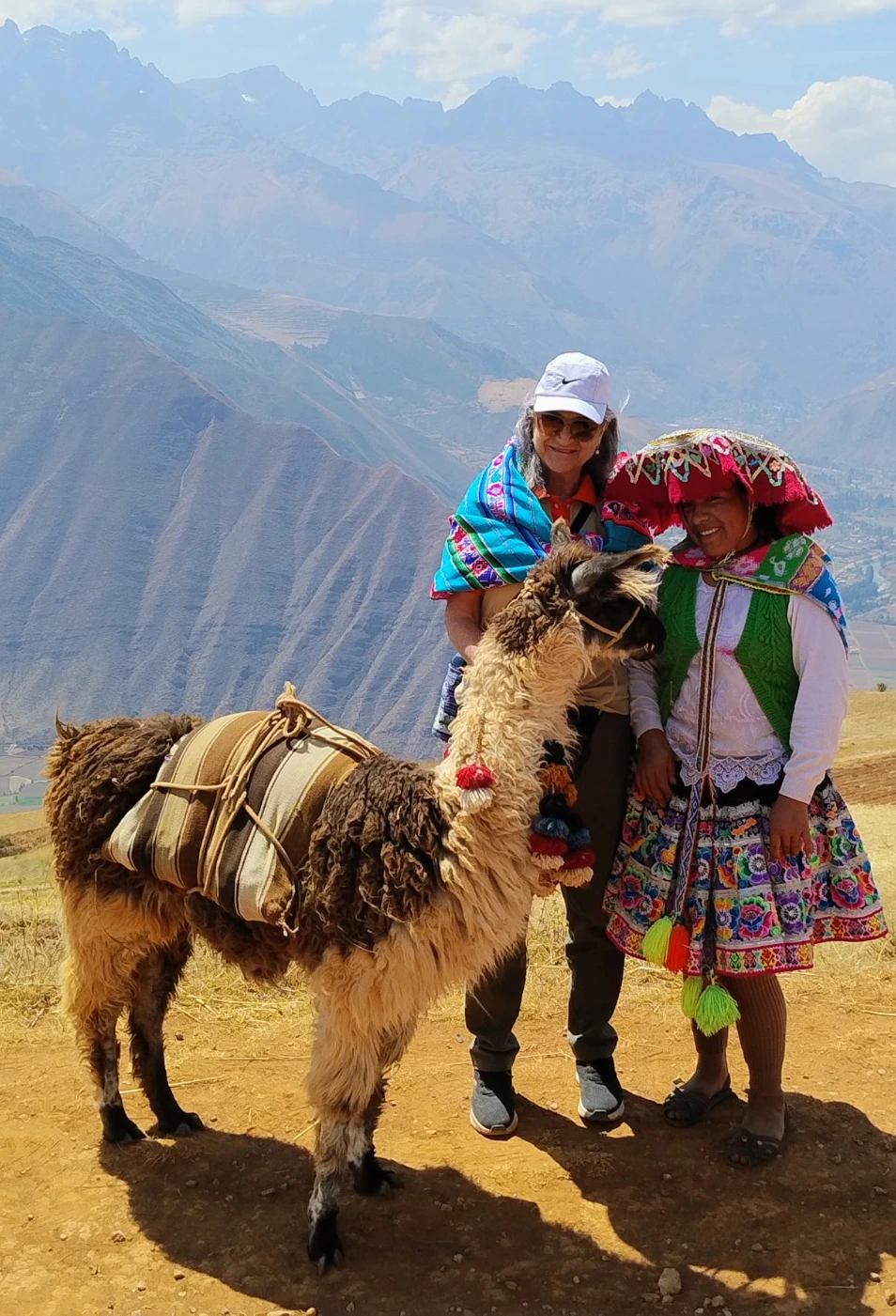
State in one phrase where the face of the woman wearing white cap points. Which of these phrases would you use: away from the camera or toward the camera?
toward the camera

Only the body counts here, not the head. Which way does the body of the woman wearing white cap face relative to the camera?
toward the camera

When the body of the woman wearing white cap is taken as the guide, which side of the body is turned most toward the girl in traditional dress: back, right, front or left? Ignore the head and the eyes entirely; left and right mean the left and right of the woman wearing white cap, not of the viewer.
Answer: left
